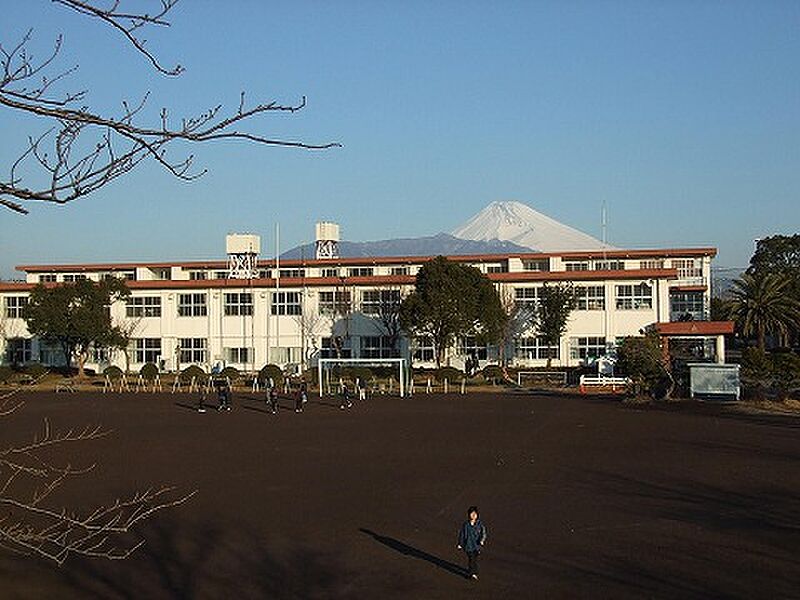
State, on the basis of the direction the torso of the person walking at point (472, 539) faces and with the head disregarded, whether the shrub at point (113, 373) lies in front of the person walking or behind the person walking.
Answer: behind

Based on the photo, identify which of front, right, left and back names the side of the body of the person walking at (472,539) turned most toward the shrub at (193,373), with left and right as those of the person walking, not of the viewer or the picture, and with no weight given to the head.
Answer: back

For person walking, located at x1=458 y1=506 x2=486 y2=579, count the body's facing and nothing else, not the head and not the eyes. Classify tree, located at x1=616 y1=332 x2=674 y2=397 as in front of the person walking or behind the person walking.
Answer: behind

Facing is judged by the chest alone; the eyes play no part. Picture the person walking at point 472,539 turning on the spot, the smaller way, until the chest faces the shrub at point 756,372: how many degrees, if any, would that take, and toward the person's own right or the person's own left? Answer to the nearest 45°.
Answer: approximately 180°

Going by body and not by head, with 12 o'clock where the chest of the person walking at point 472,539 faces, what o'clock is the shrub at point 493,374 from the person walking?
The shrub is roughly at 6 o'clock from the person walking.

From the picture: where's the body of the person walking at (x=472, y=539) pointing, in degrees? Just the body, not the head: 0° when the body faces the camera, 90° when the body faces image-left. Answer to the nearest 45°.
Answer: approximately 0°

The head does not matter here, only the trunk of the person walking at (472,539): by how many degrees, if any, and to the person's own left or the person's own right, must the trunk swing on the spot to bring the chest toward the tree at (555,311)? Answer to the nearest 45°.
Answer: approximately 180°

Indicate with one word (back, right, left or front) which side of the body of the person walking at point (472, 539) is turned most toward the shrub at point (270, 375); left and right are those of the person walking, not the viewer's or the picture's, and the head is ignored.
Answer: back
